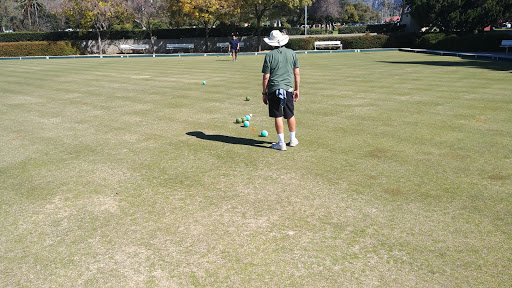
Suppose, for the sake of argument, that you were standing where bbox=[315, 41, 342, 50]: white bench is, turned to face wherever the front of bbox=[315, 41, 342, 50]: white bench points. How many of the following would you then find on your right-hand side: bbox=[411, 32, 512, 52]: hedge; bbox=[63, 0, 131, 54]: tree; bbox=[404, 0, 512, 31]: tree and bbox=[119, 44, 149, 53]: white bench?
2

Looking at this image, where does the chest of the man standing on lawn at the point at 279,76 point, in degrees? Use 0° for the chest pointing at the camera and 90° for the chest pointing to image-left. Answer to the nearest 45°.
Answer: approximately 180°

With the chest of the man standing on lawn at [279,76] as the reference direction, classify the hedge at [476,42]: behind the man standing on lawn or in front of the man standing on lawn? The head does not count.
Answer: in front

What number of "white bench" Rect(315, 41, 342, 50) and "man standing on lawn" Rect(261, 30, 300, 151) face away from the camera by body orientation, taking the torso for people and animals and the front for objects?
1

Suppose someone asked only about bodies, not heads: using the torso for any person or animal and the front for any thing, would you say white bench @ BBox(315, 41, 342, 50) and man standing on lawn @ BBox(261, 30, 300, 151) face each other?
yes

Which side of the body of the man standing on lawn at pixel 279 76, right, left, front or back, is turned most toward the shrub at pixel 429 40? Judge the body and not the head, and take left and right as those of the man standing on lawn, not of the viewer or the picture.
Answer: front

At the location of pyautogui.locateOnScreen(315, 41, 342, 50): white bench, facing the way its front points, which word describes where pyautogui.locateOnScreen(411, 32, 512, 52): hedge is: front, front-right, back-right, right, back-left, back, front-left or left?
front-left

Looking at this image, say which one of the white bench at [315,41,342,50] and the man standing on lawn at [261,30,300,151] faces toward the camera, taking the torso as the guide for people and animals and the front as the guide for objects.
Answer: the white bench

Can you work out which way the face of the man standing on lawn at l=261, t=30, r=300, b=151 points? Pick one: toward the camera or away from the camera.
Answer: away from the camera

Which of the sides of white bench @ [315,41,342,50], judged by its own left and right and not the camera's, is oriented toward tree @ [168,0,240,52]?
right

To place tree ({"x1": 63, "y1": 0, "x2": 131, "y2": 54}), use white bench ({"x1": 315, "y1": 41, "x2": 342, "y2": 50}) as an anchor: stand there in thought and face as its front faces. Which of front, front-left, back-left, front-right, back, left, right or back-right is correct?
right

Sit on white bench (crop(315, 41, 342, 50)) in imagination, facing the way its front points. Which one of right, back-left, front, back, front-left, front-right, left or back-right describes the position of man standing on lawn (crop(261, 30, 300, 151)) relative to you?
front

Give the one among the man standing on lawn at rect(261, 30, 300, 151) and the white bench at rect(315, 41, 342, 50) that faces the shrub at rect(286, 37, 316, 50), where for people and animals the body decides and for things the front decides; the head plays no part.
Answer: the man standing on lawn

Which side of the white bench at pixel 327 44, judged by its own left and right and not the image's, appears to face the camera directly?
front

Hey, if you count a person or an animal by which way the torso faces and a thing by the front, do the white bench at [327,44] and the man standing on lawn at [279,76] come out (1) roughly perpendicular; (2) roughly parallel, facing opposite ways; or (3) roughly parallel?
roughly parallel, facing opposite ways
